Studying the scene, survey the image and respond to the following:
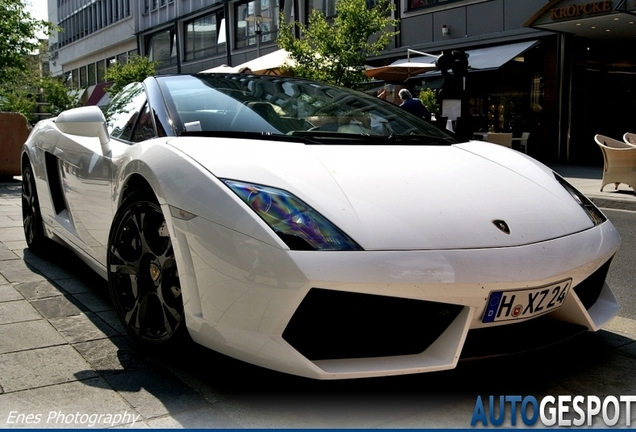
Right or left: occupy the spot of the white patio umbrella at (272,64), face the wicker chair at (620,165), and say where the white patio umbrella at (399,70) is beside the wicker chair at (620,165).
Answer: left

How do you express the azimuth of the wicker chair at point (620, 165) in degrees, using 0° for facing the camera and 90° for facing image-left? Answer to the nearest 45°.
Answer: approximately 270°

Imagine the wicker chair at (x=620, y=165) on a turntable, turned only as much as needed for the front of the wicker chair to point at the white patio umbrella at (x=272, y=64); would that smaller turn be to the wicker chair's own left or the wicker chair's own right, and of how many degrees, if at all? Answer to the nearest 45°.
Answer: approximately 135° to the wicker chair's own left

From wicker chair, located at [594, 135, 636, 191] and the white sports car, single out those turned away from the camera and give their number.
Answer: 0

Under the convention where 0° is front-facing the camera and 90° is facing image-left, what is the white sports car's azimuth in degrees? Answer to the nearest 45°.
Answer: approximately 315°

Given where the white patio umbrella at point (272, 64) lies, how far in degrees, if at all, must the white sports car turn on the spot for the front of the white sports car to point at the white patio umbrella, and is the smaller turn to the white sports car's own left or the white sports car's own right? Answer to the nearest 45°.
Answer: approximately 135° to the white sports car's own left

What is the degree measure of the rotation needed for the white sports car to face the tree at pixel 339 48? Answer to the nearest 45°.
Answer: approximately 135° to its left

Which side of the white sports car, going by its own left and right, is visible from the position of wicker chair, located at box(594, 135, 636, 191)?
left
